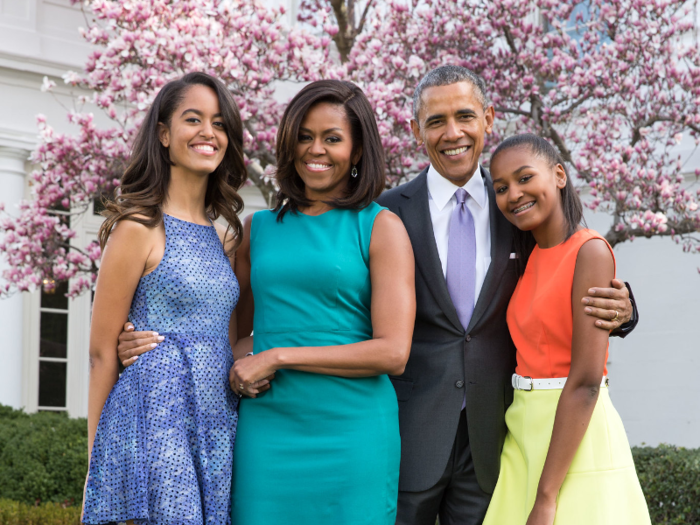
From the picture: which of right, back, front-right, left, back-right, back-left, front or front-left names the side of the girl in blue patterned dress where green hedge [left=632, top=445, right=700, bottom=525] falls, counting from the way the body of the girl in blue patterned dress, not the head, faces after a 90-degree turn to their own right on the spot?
back

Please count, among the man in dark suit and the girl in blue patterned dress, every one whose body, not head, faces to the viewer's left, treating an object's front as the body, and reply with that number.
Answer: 0

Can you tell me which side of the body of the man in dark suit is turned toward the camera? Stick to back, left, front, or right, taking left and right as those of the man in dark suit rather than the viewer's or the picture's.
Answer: front

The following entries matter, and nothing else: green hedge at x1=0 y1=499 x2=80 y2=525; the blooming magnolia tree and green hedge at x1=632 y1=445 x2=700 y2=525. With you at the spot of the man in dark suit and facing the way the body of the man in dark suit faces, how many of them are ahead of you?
0

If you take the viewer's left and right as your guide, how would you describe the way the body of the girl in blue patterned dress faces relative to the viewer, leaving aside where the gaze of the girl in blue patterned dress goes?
facing the viewer and to the right of the viewer

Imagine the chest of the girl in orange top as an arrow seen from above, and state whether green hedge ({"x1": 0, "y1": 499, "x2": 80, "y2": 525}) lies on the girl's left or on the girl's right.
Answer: on the girl's right

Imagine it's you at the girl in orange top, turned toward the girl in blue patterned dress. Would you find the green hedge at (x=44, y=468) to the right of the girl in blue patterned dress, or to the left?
right

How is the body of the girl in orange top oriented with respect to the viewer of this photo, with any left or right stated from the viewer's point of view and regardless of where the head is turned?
facing the viewer and to the left of the viewer

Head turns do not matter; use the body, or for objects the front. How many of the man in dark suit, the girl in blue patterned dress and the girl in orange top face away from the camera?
0

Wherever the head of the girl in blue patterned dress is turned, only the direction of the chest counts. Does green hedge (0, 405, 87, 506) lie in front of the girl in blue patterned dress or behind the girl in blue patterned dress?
behind

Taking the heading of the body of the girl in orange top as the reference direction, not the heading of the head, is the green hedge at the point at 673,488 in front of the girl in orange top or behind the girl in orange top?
behind

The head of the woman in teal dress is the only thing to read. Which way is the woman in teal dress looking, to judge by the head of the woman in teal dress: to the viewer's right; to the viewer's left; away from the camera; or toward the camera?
toward the camera

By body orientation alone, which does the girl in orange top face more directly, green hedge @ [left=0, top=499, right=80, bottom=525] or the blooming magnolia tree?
the green hedge
